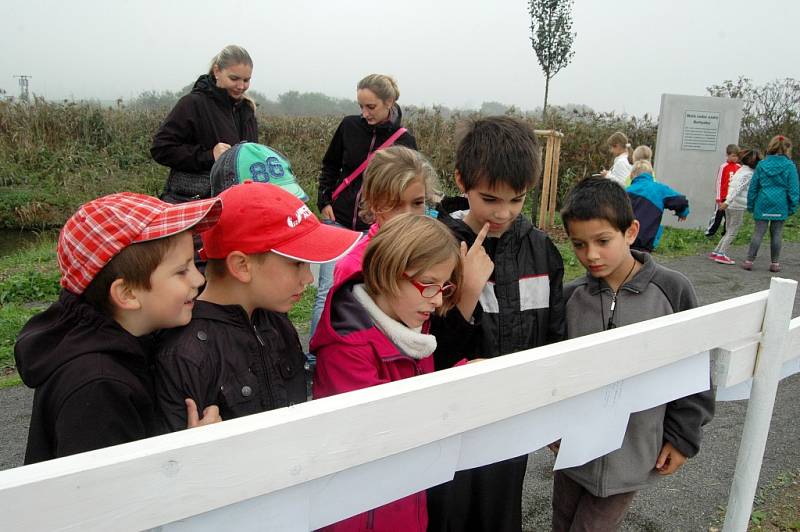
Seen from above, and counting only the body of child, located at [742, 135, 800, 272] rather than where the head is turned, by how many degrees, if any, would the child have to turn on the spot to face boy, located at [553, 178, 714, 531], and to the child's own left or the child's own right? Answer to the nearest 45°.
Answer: approximately 180°

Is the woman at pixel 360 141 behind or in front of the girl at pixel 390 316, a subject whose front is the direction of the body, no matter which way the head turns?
behind

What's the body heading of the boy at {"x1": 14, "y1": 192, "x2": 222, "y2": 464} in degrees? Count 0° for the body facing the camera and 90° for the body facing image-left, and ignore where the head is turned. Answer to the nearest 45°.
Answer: approximately 270°

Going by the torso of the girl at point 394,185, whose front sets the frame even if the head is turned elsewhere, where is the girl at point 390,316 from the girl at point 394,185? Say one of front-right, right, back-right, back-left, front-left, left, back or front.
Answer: front-right

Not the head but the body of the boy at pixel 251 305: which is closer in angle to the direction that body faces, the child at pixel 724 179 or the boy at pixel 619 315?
the boy

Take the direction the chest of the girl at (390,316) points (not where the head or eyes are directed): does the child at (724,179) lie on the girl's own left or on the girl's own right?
on the girl's own left

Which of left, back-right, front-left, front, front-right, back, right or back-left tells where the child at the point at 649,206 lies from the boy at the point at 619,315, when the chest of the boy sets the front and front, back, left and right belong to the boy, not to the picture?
back-right

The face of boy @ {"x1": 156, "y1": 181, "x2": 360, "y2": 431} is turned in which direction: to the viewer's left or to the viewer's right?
to the viewer's right

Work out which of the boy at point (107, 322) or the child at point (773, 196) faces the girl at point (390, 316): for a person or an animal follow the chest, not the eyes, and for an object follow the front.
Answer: the boy

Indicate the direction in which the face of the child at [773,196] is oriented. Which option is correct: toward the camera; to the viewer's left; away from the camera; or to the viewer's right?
away from the camera

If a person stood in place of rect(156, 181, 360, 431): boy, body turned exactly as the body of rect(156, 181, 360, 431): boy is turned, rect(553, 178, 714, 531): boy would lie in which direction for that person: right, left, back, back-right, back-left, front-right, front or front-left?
front-left

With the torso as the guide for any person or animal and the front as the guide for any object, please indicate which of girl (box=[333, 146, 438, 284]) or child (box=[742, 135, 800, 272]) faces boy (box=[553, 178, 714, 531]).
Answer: the girl

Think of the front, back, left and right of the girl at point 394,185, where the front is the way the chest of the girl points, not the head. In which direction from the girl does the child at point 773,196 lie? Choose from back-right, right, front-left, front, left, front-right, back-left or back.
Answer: left

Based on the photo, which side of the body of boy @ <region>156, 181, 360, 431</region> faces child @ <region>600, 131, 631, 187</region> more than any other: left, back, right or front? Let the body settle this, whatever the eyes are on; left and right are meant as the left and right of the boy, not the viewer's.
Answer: left

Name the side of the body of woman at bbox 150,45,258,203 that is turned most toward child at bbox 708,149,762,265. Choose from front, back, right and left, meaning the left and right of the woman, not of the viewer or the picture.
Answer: left

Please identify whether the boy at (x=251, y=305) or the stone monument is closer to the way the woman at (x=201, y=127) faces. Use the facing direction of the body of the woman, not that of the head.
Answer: the boy
